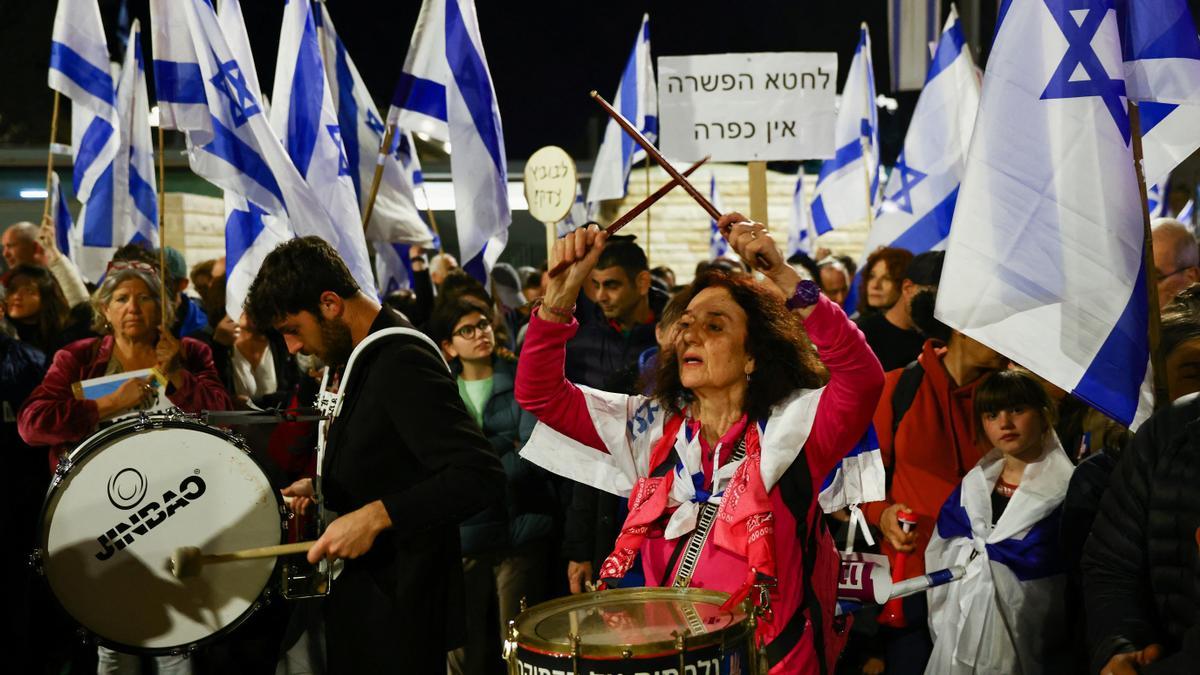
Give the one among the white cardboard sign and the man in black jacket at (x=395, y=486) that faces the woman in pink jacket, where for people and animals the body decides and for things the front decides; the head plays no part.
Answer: the white cardboard sign

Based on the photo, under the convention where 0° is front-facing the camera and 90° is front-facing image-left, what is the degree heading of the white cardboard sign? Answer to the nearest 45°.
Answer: approximately 0°

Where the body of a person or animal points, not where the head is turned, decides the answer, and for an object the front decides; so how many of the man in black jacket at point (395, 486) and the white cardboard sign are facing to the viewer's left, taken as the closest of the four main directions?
1

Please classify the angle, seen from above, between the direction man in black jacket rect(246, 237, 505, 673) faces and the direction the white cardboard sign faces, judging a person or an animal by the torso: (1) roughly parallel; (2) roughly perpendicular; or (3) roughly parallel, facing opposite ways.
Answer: roughly perpendicular

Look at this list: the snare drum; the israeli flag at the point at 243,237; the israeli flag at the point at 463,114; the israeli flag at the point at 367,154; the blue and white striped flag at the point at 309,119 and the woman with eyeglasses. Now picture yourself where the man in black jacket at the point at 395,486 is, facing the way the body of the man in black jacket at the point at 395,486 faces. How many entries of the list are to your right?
5

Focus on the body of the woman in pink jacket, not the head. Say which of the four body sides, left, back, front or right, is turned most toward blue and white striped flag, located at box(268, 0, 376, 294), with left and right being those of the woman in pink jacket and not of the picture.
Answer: right

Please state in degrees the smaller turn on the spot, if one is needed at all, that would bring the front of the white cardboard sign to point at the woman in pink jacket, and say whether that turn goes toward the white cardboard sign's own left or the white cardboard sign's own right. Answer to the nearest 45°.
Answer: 0° — it already faces them

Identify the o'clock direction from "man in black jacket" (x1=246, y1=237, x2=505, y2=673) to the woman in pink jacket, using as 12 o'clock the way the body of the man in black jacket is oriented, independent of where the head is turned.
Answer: The woman in pink jacket is roughly at 7 o'clock from the man in black jacket.

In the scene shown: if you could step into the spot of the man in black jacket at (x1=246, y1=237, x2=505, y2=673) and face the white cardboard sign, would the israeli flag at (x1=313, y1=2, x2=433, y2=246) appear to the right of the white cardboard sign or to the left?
left

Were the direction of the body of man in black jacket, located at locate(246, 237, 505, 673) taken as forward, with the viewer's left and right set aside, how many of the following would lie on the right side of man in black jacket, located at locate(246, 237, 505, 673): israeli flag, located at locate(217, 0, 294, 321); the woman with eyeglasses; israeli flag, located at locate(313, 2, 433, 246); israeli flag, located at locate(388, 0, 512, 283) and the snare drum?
4

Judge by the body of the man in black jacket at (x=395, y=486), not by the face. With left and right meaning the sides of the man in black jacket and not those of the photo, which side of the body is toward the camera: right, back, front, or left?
left
